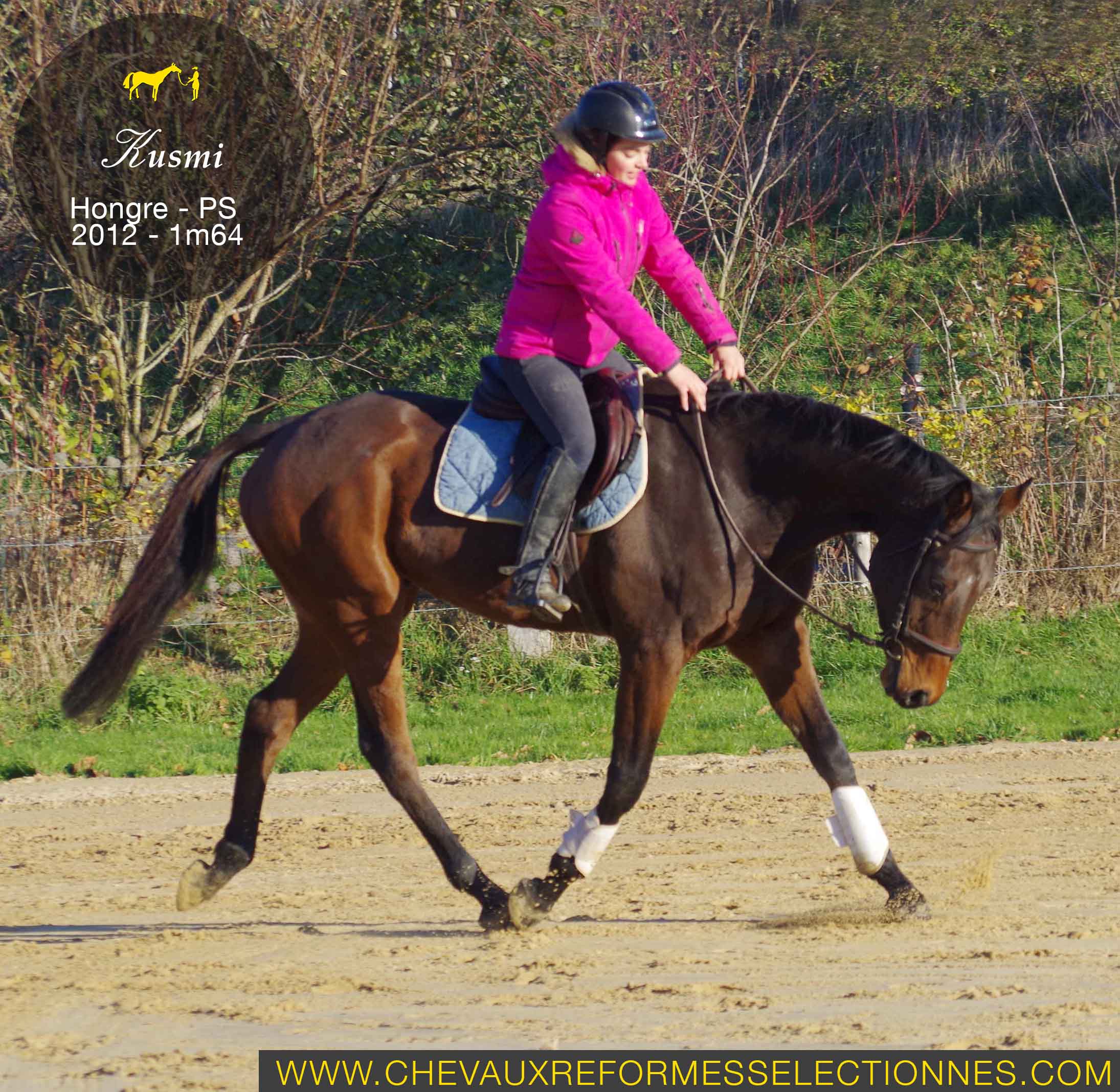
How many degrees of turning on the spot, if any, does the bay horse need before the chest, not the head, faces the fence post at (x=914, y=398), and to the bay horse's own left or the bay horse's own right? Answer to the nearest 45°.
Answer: approximately 90° to the bay horse's own left

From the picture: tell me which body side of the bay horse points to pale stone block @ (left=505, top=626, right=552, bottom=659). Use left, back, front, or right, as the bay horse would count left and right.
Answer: left

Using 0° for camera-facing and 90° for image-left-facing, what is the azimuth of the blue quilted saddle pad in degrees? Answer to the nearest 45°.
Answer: approximately 270°

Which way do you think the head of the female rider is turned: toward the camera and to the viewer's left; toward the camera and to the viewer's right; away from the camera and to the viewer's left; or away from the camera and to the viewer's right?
toward the camera and to the viewer's right

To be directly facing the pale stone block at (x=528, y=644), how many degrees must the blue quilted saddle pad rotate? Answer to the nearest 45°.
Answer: approximately 90° to its left

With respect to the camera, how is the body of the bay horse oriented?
to the viewer's right

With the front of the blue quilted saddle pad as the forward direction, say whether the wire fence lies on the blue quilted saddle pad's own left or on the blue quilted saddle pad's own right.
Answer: on the blue quilted saddle pad's own left
